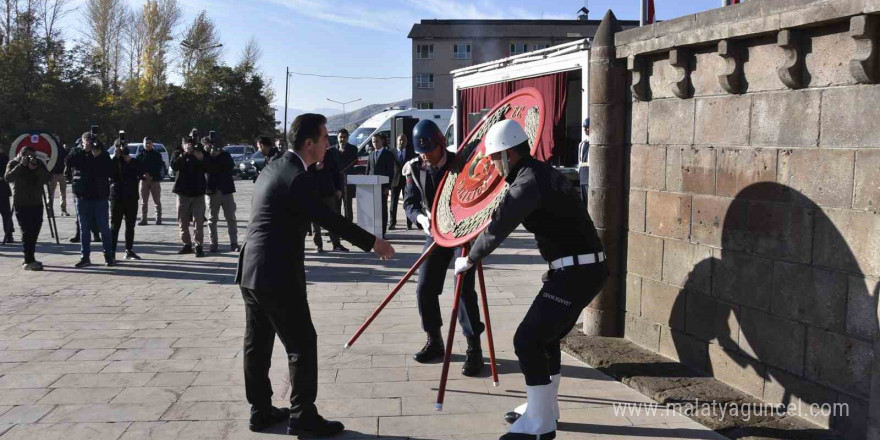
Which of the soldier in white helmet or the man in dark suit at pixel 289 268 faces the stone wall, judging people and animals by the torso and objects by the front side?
the man in dark suit

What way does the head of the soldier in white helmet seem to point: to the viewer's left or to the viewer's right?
to the viewer's left

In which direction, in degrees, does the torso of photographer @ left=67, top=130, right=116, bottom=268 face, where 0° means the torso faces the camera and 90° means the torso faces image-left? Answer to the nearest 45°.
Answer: approximately 0°

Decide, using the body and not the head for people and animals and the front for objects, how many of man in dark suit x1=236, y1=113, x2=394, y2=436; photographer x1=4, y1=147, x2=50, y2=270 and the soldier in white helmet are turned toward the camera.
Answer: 1

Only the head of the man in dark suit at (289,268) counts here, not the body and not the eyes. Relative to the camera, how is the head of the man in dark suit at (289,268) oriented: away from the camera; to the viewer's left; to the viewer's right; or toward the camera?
to the viewer's right

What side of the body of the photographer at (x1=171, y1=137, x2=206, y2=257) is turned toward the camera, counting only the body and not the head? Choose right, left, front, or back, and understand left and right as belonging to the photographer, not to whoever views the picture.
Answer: front

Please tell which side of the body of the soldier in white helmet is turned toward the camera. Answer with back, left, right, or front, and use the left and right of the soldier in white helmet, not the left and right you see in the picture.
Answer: left

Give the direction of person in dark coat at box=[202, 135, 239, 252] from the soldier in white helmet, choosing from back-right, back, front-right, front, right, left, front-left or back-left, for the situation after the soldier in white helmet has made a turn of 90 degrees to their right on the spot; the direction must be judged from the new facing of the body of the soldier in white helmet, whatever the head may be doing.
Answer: front-left

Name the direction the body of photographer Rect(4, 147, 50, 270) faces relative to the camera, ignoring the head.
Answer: toward the camera

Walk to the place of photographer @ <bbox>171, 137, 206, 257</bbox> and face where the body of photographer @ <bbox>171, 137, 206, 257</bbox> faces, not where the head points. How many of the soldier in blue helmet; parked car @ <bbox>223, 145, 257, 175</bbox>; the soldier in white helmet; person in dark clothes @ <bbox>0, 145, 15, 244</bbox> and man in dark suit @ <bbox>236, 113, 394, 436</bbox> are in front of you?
3

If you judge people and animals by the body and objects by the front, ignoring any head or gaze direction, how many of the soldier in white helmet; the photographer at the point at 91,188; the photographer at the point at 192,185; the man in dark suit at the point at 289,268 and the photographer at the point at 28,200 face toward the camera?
3

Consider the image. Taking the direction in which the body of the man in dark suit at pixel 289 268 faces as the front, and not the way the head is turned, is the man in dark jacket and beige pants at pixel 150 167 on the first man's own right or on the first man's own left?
on the first man's own left

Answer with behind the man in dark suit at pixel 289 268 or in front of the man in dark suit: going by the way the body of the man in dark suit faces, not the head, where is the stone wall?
in front

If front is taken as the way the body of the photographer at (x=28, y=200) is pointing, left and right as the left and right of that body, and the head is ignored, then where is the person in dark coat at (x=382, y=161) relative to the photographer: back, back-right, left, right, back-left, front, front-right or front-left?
left
